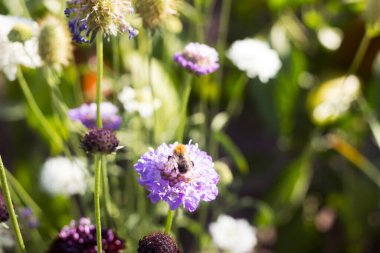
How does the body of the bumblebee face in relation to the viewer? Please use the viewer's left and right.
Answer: facing away from the viewer

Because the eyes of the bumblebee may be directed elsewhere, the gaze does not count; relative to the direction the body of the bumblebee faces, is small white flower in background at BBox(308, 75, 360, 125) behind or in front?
in front

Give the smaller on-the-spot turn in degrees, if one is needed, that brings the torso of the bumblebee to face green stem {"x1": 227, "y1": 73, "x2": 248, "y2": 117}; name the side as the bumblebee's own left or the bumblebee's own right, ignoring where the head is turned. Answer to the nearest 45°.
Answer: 0° — it already faces it
